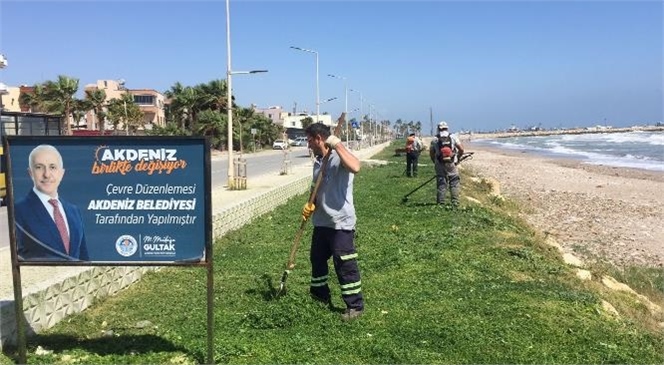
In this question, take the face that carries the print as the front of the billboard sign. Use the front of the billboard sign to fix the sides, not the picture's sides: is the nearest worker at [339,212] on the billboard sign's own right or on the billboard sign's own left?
on the billboard sign's own left

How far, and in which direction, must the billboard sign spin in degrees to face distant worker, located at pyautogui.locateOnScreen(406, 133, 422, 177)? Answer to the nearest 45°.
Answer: approximately 135° to its left
